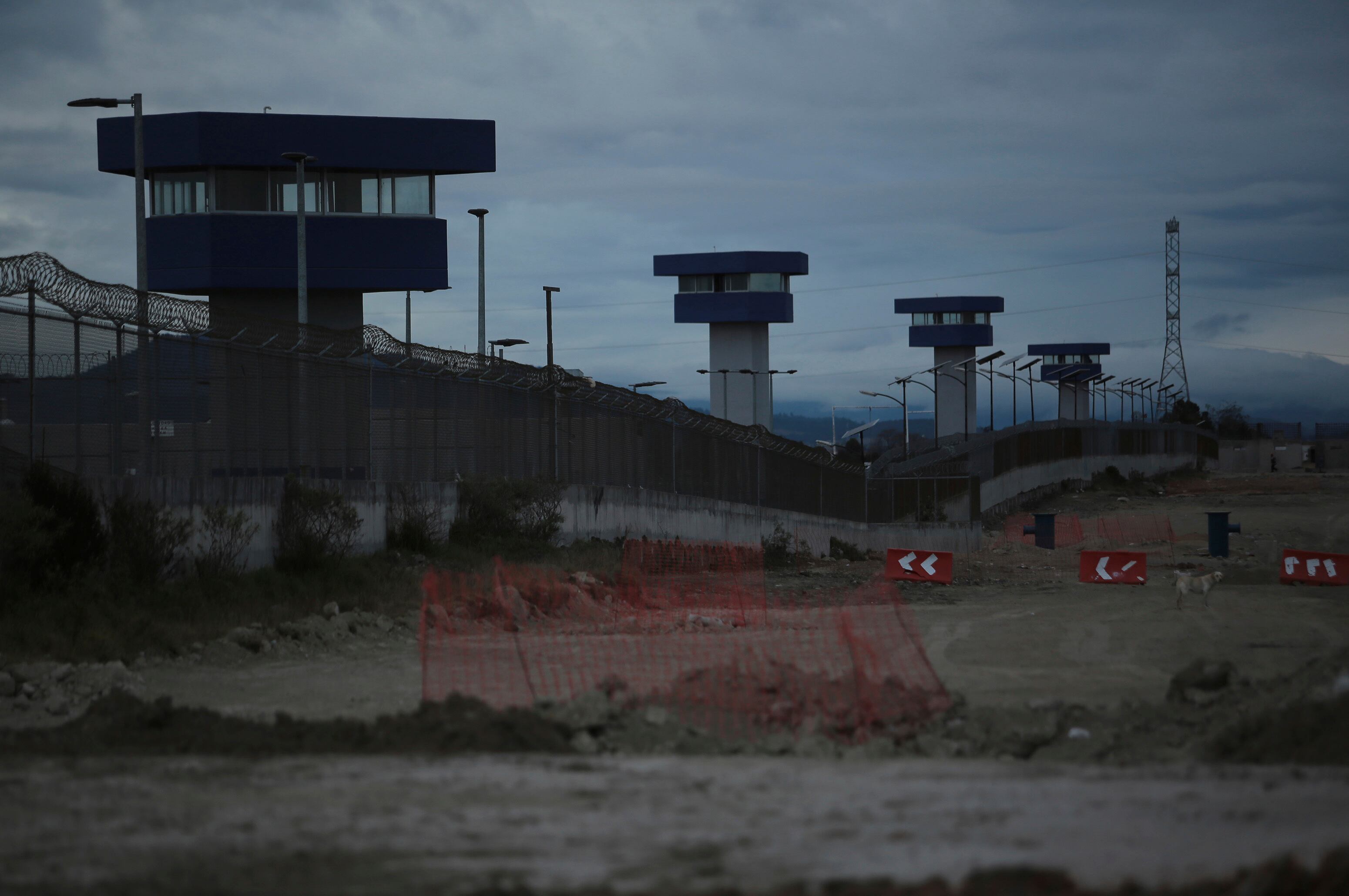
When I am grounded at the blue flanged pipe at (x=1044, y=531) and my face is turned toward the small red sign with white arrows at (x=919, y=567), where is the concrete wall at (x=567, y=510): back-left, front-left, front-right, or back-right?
front-right

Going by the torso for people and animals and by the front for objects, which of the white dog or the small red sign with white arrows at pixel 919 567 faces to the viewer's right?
the white dog

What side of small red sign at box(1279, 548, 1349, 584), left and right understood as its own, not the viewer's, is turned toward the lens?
front

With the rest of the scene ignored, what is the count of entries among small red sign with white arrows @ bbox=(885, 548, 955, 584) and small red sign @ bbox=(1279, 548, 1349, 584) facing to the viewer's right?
0

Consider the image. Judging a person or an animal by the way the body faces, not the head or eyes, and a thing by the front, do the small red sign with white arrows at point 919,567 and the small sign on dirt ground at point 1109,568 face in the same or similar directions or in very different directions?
same or similar directions

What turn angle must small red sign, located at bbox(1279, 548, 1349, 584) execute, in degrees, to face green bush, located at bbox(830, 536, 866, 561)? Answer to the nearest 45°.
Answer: approximately 135° to its right

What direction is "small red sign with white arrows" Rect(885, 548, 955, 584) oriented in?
toward the camera

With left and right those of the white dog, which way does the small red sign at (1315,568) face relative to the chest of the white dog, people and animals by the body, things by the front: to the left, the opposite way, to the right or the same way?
to the right

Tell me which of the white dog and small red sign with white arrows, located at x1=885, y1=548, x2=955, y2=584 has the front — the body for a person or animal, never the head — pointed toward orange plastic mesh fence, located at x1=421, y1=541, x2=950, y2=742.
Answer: the small red sign with white arrows

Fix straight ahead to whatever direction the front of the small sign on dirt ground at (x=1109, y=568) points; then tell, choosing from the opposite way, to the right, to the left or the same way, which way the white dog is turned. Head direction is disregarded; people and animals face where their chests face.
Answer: to the left

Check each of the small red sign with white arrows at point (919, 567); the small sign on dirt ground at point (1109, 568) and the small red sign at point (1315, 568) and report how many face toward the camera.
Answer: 3

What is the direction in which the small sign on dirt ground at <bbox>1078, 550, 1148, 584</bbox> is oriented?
toward the camera

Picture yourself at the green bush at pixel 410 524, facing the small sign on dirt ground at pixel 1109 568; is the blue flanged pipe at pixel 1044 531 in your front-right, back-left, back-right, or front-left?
front-left

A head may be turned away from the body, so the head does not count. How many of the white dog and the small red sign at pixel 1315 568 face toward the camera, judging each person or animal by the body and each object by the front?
1

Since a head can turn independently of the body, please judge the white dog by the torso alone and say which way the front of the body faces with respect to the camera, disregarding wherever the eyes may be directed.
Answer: to the viewer's right
